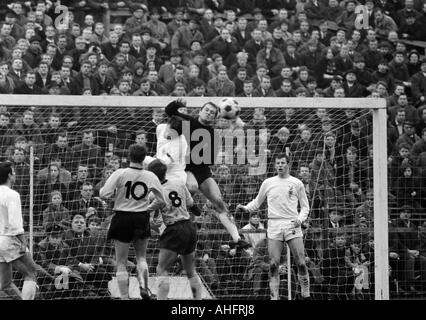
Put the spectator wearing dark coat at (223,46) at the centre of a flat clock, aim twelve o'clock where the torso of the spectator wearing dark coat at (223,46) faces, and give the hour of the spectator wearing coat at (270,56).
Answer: the spectator wearing coat at (270,56) is roughly at 9 o'clock from the spectator wearing dark coat at (223,46).

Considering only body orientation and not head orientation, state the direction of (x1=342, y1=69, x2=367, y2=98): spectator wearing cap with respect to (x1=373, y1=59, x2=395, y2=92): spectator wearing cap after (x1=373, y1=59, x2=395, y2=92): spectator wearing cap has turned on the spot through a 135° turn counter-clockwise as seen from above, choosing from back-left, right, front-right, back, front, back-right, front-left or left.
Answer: back

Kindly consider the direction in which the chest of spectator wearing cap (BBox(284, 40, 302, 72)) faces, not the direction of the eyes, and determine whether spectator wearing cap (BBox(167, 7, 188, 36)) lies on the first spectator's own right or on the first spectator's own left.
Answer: on the first spectator's own right

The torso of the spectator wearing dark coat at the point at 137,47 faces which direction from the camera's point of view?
toward the camera

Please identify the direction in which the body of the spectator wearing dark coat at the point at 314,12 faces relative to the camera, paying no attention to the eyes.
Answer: toward the camera

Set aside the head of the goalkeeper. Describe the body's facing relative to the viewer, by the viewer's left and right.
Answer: facing the viewer

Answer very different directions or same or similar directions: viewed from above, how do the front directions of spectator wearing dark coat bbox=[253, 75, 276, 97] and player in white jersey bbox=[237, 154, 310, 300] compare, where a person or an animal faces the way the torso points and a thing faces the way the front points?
same or similar directions

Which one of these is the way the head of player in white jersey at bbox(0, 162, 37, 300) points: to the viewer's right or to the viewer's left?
to the viewer's right

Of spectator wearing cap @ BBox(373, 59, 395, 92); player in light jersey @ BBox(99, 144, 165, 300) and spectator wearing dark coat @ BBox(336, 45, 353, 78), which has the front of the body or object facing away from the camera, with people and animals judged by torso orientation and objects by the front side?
the player in light jersey

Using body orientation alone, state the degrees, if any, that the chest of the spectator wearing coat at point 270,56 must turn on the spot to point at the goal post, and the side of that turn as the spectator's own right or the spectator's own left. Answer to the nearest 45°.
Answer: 0° — they already face it
